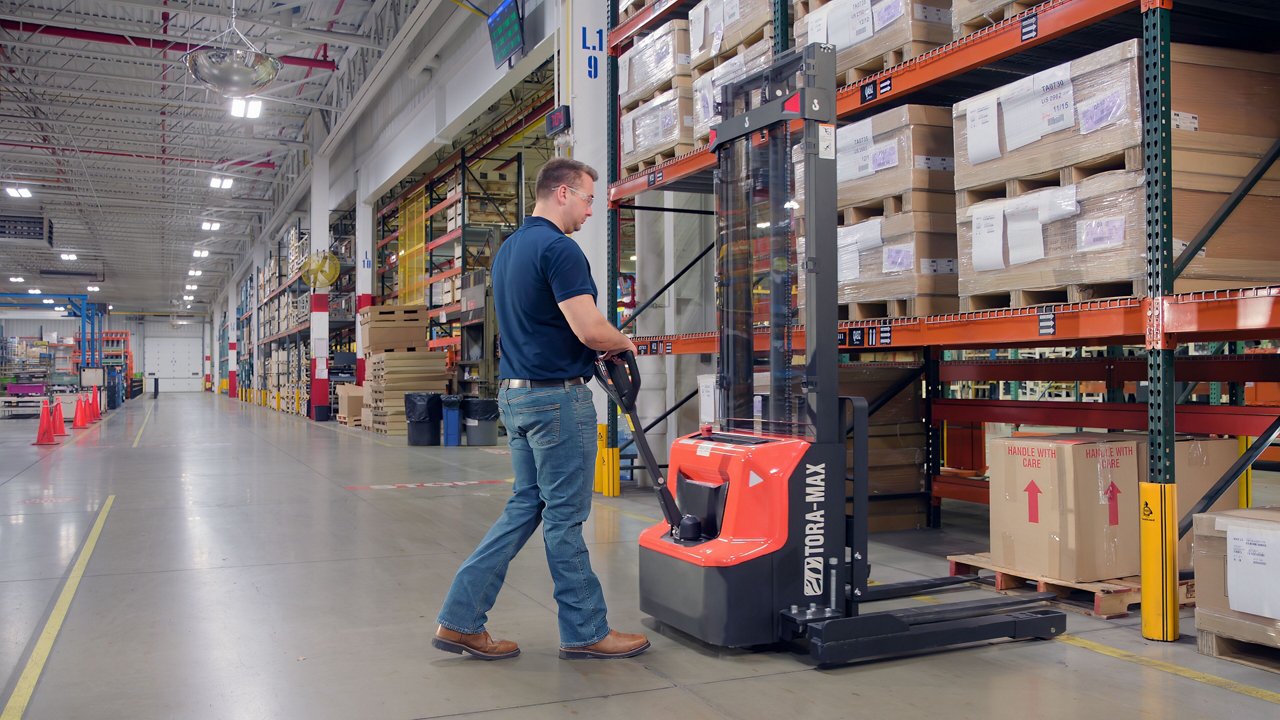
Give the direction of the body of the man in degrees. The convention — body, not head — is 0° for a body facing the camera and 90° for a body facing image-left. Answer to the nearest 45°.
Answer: approximately 225°

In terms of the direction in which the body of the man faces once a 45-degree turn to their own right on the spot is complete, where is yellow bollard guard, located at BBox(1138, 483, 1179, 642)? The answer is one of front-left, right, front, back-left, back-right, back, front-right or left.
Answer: front

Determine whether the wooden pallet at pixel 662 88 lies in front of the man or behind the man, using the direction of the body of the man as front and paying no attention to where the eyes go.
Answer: in front

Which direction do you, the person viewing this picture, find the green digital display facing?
facing the viewer and to the left of the viewer

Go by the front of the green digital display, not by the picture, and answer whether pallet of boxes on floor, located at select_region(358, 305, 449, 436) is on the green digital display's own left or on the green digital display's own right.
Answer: on the green digital display's own right

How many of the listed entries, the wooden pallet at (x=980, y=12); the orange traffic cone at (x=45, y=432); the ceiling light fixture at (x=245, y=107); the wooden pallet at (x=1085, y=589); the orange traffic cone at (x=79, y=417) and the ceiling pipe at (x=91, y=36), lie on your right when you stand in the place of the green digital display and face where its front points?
4

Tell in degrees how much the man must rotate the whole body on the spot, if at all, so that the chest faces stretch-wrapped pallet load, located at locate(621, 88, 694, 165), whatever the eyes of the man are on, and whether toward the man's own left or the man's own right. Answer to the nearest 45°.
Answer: approximately 45° to the man's own left

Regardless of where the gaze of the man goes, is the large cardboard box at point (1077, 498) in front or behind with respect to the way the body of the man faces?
in front

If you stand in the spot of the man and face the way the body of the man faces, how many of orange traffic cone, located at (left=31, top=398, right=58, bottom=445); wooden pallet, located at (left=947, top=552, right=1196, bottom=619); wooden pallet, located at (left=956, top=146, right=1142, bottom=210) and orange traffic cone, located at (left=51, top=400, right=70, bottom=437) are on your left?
2

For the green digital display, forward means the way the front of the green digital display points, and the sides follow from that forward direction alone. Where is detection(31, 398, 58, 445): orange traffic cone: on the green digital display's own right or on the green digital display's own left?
on the green digital display's own right

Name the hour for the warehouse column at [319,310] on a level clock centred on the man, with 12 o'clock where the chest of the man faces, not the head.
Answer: The warehouse column is roughly at 10 o'clock from the man.

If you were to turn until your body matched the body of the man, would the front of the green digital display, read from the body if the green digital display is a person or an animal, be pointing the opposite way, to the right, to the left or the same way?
the opposite way

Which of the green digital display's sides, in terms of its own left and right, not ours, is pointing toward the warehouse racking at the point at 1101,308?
left
